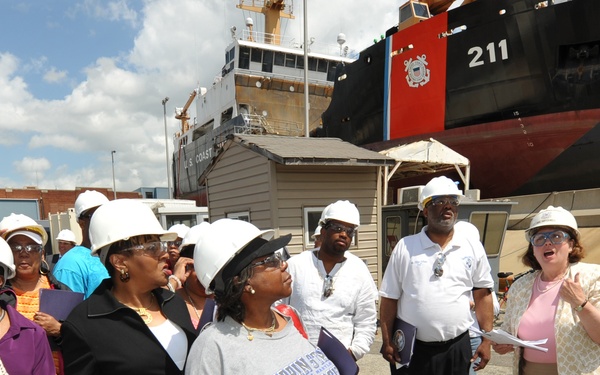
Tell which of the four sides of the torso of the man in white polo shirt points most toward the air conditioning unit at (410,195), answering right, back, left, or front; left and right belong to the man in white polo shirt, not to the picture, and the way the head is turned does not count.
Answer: back

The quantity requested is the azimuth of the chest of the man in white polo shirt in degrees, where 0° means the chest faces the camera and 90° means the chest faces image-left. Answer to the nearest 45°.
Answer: approximately 0°
